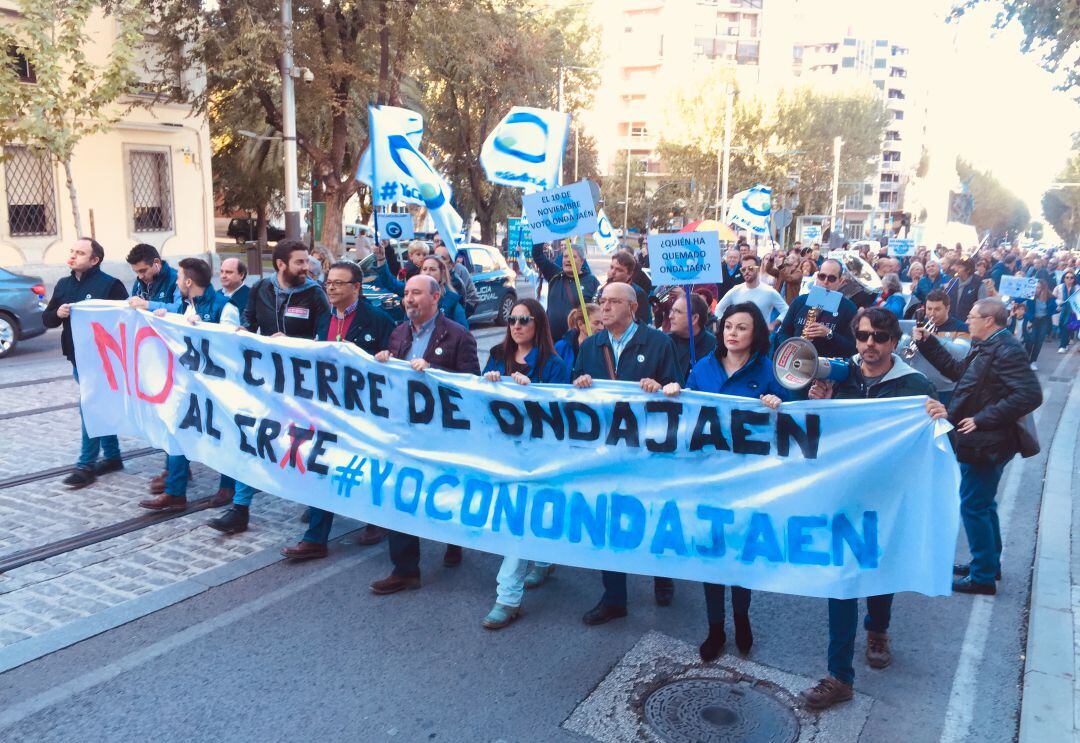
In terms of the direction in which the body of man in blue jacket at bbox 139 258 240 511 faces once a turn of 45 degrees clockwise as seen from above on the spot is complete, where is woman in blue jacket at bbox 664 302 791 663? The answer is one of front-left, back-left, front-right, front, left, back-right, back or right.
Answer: back-left

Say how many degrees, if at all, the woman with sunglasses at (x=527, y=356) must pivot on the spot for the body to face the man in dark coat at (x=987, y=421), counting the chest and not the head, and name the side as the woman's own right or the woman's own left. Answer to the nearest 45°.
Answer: approximately 135° to the woman's own left

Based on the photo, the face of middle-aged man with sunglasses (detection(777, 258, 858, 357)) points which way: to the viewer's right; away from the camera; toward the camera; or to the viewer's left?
toward the camera

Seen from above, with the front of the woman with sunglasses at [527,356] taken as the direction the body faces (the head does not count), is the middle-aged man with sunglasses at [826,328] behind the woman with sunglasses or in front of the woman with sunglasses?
behind

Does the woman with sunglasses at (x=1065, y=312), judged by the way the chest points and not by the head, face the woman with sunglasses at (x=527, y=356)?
yes

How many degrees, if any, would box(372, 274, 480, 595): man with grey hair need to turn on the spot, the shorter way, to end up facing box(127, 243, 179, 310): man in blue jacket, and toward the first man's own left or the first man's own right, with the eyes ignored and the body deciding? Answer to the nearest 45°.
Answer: approximately 90° to the first man's own right

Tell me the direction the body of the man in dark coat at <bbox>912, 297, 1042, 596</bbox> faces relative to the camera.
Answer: to the viewer's left

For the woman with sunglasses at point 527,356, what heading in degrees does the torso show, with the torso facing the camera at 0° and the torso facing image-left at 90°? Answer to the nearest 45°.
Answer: approximately 45°

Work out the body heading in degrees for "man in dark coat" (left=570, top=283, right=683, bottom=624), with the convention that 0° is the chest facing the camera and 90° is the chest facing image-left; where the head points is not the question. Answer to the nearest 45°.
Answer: approximately 45°

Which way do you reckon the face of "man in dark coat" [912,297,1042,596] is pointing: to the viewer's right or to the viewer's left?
to the viewer's left

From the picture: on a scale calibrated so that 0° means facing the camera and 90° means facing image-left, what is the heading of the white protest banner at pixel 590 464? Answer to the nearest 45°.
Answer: approximately 45°

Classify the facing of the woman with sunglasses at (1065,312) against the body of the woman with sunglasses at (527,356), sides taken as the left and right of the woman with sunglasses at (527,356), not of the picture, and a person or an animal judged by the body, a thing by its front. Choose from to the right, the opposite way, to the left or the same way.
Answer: the same way

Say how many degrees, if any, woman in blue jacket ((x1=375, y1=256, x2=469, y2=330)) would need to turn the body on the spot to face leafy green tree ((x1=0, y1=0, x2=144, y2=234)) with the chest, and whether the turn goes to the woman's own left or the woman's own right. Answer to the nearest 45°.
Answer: approximately 90° to the woman's own right

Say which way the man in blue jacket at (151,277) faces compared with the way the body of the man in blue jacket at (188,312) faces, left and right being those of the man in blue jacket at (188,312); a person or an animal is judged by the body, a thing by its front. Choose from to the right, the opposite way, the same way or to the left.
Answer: the same way

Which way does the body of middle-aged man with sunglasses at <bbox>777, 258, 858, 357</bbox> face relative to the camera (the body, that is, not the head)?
toward the camera

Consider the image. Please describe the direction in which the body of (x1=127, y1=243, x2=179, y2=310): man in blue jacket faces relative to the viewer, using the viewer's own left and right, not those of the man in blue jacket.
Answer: facing the viewer and to the left of the viewer

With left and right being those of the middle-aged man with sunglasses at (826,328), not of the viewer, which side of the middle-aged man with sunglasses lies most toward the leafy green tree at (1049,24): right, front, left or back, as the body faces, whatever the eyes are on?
back

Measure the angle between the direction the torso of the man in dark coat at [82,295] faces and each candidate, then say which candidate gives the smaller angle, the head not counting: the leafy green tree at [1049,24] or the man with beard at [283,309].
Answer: the man with beard

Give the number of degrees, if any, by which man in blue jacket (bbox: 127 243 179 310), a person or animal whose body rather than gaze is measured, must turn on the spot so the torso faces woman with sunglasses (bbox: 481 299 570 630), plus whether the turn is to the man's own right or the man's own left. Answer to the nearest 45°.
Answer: approximately 90° to the man's own left

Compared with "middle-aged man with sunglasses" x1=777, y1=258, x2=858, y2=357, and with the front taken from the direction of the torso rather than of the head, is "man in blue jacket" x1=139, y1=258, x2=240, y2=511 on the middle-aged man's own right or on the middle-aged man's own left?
on the middle-aged man's own right
